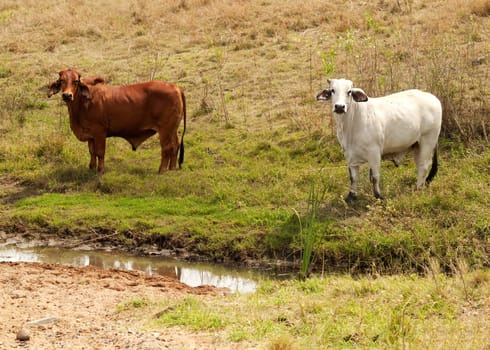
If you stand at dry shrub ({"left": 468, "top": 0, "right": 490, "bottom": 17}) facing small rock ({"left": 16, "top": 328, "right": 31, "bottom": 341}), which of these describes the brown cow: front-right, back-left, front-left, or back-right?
front-right

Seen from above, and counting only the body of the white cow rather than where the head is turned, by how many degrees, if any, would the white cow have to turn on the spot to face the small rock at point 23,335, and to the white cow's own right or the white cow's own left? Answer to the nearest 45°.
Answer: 0° — it already faces it

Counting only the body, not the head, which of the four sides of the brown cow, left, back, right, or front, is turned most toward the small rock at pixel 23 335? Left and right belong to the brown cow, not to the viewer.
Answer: left

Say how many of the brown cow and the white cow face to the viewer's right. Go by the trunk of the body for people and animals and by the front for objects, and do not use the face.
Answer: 0

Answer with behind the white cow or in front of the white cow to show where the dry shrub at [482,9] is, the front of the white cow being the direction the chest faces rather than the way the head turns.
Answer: behind

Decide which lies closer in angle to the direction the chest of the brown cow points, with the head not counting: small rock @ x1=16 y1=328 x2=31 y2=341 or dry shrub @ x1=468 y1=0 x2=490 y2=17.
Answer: the small rock

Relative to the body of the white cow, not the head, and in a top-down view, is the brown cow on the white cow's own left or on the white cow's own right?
on the white cow's own right

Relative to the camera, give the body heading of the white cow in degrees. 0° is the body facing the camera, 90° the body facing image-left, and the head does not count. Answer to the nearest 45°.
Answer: approximately 45°

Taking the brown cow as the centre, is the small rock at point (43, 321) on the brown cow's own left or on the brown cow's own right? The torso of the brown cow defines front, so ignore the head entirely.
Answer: on the brown cow's own left

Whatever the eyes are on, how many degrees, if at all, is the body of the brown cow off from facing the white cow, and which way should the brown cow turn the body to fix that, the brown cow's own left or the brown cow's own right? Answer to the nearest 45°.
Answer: approximately 135° to the brown cow's own left

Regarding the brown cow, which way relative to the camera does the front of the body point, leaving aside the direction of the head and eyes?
to the viewer's left

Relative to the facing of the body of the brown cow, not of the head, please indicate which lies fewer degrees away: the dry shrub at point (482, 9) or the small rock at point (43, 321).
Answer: the small rock
